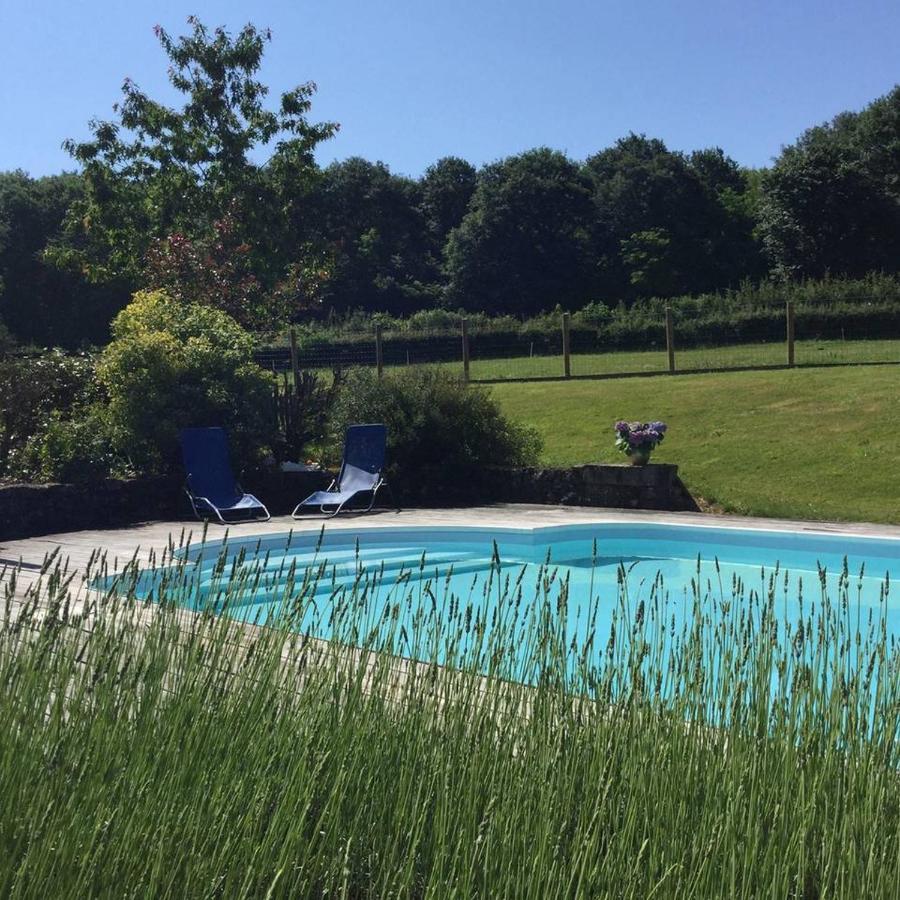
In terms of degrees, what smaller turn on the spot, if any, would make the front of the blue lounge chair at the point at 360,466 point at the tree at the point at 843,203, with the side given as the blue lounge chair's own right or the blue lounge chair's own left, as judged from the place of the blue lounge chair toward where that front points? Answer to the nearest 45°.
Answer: approximately 180°

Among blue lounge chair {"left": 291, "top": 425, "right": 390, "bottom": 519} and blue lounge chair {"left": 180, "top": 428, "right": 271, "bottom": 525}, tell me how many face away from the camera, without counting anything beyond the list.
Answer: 0

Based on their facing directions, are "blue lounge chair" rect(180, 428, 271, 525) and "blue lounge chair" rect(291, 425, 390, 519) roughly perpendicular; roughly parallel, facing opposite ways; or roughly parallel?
roughly perpendicular

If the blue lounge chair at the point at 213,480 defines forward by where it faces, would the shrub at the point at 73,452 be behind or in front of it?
behind

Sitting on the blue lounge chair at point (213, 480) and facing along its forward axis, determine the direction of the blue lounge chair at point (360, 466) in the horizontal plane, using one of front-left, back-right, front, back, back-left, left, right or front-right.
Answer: front-left

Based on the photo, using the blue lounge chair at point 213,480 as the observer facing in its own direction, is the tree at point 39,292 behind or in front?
behind

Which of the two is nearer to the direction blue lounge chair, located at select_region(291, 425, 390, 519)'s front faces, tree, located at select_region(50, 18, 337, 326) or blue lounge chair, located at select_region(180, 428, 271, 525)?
the blue lounge chair

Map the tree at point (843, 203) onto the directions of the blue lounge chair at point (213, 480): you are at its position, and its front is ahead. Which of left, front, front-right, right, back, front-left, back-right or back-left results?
left

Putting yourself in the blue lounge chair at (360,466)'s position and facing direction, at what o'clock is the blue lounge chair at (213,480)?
the blue lounge chair at (213,480) is roughly at 1 o'clock from the blue lounge chair at (360,466).

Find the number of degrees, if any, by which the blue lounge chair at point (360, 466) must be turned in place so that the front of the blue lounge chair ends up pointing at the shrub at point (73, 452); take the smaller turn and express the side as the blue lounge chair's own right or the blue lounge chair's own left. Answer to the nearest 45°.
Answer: approximately 45° to the blue lounge chair's own right

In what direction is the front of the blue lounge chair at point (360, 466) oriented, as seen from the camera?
facing the viewer and to the left of the viewer

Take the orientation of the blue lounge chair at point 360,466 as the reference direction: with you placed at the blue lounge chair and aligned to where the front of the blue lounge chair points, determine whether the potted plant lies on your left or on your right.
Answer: on your left

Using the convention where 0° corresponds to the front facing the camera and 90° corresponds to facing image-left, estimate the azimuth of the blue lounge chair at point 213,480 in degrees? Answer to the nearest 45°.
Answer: approximately 315°

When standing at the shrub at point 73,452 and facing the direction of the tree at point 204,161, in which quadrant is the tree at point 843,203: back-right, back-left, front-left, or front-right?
front-right
